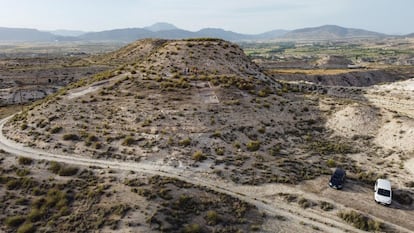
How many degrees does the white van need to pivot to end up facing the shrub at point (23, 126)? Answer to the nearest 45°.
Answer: approximately 90° to its right

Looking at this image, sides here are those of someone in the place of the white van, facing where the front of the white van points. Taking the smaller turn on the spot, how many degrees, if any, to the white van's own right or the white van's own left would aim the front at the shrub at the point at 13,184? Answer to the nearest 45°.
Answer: approximately 45° to the white van's own right

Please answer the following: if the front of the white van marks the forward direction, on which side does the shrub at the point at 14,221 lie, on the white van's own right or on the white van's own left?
on the white van's own right

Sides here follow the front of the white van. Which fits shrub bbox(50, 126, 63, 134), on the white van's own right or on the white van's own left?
on the white van's own right

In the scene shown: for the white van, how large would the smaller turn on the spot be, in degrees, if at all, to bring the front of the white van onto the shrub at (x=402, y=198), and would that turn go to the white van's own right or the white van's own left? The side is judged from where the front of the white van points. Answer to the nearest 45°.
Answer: approximately 135° to the white van's own left

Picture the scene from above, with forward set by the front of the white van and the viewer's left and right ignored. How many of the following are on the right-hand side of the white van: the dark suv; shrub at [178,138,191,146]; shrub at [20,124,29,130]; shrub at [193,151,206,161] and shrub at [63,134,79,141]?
5

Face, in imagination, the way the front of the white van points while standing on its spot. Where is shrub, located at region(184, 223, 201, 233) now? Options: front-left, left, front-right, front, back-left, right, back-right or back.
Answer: front-right

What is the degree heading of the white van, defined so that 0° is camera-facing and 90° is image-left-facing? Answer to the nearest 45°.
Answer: approximately 0°

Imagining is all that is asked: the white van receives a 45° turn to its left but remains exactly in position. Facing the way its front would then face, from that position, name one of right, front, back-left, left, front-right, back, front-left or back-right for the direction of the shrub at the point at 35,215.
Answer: right

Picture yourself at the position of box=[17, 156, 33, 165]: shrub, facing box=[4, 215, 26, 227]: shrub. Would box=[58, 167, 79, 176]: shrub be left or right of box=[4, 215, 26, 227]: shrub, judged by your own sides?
left

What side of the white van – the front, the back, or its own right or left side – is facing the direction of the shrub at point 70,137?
right

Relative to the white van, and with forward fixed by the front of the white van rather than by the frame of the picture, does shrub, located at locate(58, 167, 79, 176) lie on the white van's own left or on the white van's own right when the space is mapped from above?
on the white van's own right

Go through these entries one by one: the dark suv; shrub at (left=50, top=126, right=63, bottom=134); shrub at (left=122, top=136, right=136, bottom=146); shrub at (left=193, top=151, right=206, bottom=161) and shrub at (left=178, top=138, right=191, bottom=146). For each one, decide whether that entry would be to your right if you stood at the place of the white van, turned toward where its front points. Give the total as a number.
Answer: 5

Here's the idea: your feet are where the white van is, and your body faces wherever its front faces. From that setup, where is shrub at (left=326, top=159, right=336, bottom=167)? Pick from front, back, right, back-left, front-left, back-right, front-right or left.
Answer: back-right
